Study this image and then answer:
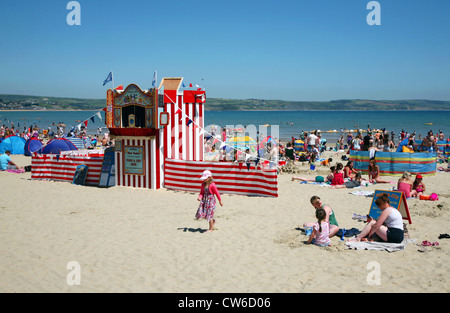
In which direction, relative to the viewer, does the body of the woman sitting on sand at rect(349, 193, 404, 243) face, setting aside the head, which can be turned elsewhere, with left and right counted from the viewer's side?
facing to the left of the viewer

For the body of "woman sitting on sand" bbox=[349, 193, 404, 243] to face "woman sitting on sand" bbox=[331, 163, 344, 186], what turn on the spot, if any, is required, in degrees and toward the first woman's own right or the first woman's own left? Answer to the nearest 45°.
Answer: approximately 90° to the first woman's own right

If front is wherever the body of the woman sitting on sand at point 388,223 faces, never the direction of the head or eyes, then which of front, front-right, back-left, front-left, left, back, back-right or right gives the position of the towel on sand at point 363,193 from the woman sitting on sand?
right
